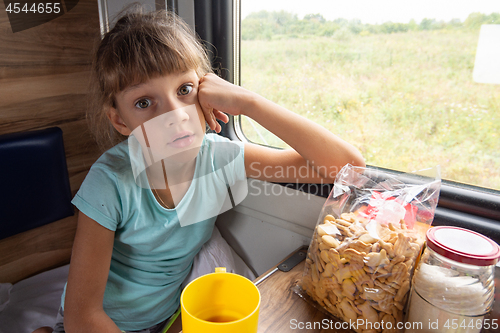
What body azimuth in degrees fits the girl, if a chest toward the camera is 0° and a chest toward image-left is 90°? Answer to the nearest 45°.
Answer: approximately 315°
